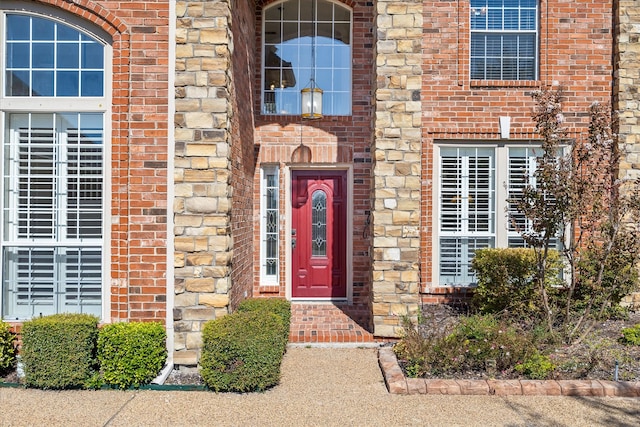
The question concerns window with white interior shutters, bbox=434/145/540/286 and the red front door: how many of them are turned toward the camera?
2

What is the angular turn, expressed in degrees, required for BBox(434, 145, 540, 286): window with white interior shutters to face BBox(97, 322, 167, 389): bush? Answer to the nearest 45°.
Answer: approximately 45° to its right

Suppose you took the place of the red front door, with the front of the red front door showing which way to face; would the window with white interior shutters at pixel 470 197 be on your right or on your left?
on your left

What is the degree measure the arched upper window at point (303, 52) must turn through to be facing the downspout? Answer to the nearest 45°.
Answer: approximately 45° to its right

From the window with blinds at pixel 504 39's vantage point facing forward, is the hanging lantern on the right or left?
on its right

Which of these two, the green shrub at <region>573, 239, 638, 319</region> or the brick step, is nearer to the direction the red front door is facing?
the brick step

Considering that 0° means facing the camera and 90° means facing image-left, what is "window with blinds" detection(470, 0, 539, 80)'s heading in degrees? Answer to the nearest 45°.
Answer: approximately 0°

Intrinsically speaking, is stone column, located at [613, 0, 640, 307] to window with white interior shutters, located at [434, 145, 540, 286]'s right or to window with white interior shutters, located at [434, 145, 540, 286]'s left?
on its left
